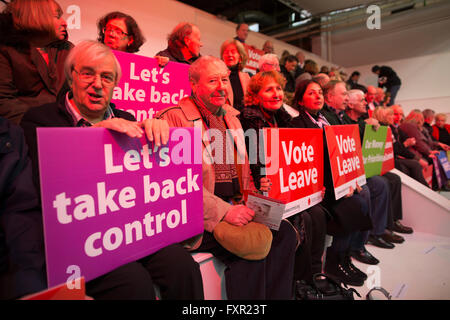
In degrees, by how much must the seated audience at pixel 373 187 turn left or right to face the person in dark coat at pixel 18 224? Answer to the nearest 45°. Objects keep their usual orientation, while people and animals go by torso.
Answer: approximately 45° to their right

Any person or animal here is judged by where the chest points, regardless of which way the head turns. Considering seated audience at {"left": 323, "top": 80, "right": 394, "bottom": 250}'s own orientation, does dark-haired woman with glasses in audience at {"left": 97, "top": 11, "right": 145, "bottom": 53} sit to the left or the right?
on their right
